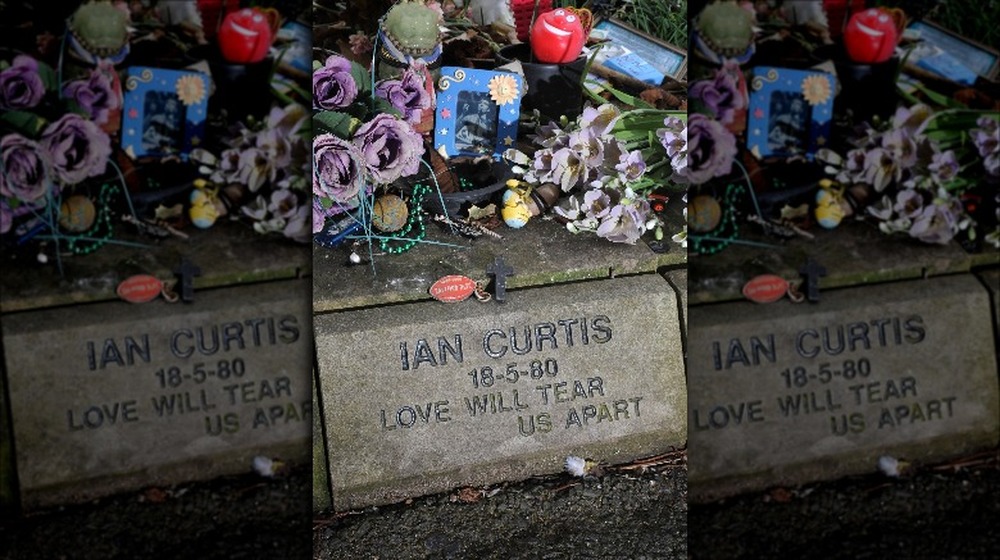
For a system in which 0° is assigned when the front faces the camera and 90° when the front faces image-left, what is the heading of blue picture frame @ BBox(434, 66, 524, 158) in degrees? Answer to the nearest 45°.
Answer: approximately 0°
